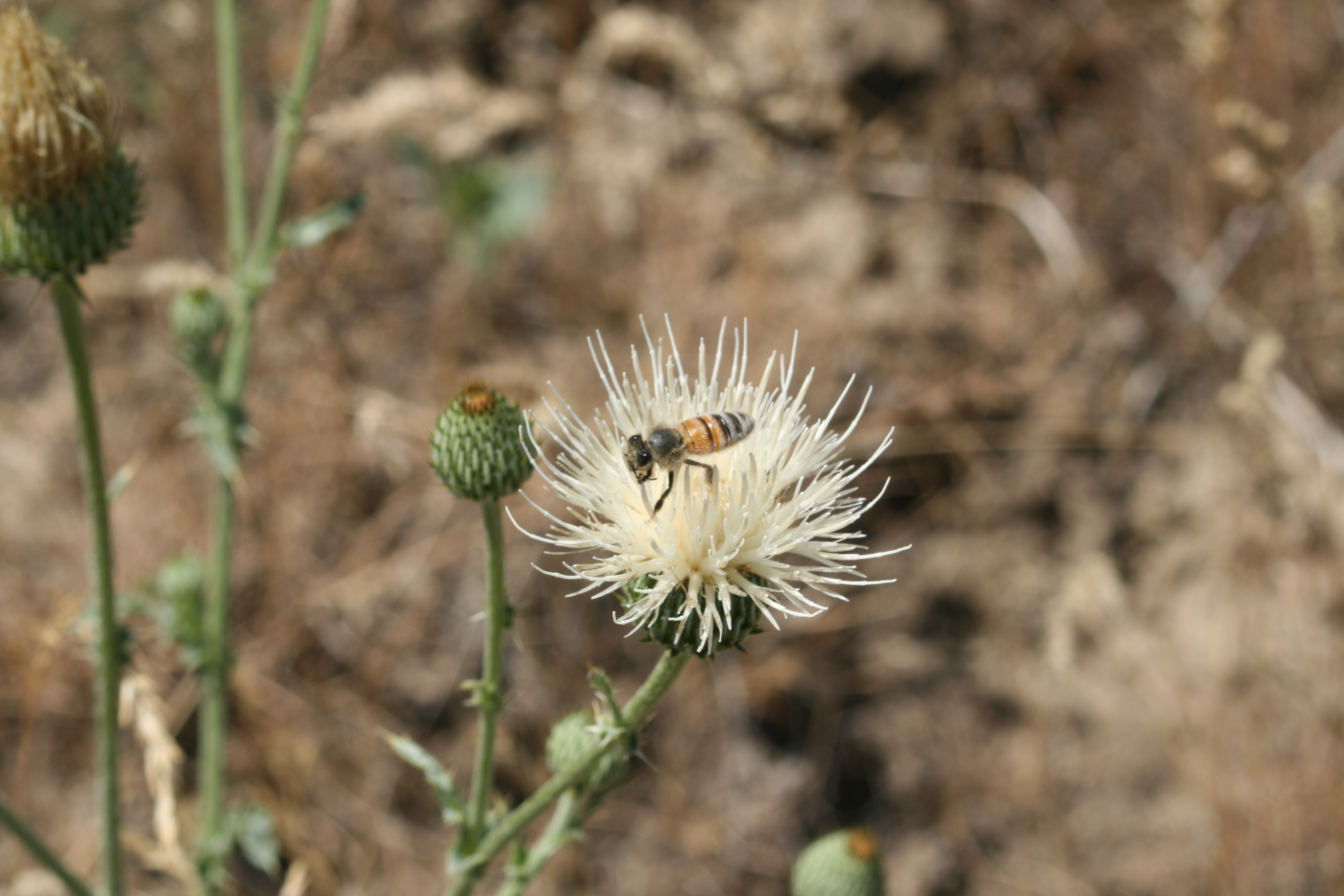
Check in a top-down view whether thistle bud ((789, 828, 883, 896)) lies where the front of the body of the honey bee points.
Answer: no

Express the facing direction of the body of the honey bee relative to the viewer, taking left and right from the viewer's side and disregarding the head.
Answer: facing to the left of the viewer

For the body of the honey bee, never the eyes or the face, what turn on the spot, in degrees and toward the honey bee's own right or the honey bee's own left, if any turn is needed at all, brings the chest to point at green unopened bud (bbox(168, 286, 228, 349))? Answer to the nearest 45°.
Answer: approximately 45° to the honey bee's own right

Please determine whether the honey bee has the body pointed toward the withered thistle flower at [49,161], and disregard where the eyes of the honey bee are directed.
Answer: yes
